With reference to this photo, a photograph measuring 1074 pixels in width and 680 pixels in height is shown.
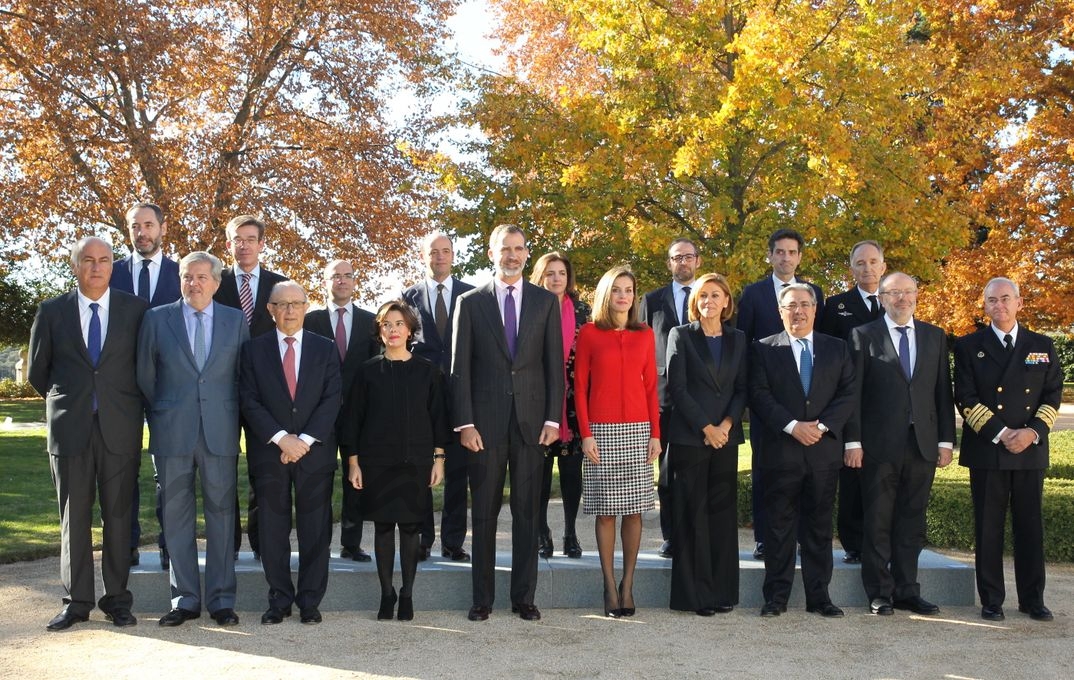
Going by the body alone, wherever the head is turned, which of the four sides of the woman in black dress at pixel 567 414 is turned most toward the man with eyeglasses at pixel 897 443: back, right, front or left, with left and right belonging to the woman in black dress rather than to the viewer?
left

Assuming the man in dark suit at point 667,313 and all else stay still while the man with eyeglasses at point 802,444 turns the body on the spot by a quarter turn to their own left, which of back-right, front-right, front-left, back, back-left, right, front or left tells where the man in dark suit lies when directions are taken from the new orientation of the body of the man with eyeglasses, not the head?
back-left

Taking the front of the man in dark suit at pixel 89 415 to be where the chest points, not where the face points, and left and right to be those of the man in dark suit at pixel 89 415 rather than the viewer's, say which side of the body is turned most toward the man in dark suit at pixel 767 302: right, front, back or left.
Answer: left

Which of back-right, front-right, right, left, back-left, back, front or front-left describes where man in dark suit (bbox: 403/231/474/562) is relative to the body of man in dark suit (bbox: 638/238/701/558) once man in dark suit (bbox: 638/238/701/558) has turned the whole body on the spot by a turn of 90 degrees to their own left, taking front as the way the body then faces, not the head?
back

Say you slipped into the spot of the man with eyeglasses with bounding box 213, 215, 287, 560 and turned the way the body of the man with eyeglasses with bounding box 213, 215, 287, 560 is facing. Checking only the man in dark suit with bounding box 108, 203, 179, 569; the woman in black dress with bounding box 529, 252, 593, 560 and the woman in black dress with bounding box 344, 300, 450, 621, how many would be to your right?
1

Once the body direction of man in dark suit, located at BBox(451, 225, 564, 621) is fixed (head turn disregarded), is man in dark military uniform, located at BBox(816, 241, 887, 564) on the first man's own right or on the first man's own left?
on the first man's own left

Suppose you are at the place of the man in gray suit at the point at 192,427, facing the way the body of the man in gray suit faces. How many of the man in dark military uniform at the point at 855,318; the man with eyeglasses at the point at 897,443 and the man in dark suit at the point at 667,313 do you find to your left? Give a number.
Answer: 3

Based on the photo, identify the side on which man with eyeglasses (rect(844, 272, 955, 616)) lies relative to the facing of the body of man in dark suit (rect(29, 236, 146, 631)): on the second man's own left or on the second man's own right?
on the second man's own left
